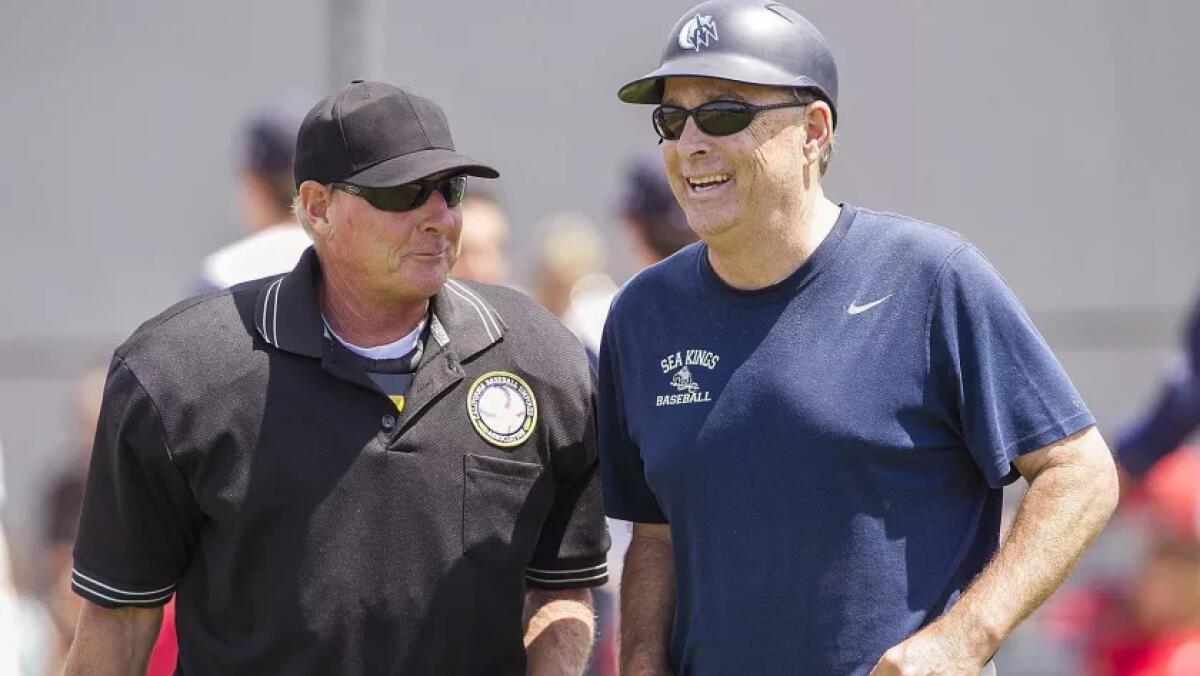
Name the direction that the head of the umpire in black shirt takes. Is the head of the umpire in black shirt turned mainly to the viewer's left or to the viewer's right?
to the viewer's right

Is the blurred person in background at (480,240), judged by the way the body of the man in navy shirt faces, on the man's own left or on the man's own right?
on the man's own right

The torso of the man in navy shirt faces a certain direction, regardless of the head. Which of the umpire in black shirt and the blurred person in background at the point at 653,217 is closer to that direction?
the umpire in black shirt

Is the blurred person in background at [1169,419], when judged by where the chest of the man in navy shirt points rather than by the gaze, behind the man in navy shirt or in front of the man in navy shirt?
behind

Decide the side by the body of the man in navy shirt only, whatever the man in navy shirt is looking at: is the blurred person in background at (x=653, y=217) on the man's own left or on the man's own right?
on the man's own right
